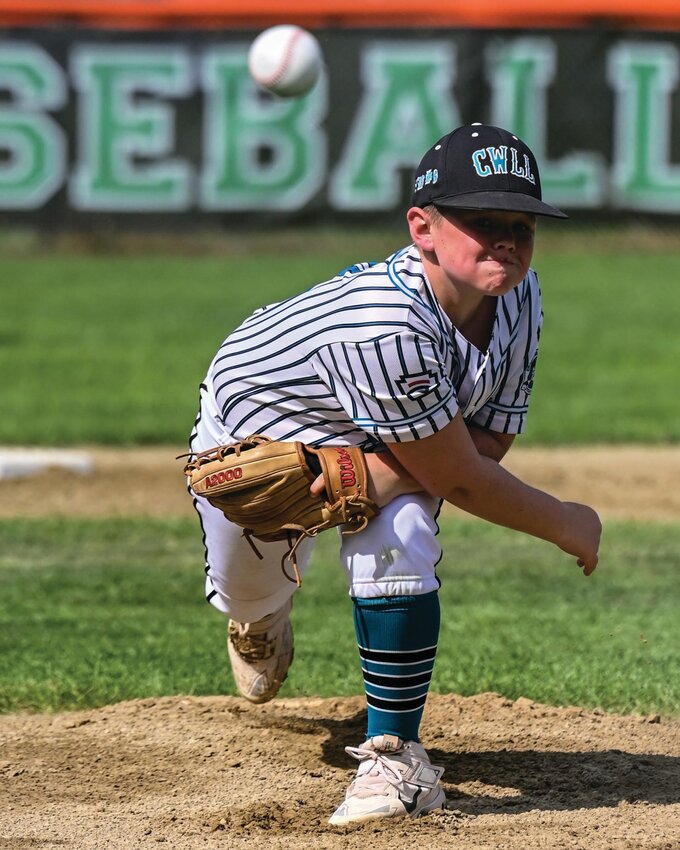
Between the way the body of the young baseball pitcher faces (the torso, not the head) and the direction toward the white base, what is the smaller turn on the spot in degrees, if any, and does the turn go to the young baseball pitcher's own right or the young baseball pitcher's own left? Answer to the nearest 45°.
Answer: approximately 180°

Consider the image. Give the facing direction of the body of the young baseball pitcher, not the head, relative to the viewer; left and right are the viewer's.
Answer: facing the viewer and to the right of the viewer
